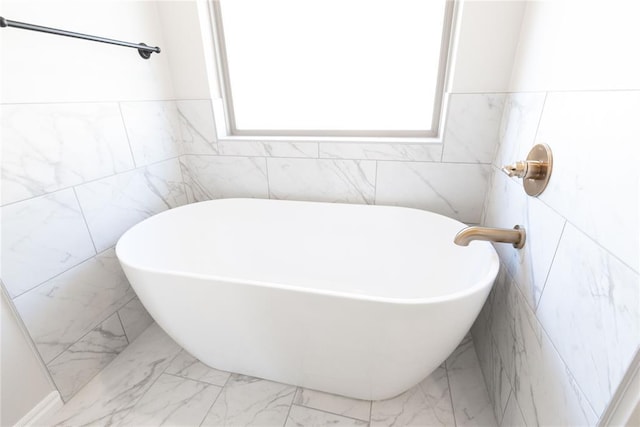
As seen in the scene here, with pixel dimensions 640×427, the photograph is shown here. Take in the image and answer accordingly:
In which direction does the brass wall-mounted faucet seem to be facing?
to the viewer's left

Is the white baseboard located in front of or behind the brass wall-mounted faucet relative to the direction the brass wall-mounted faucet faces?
in front
